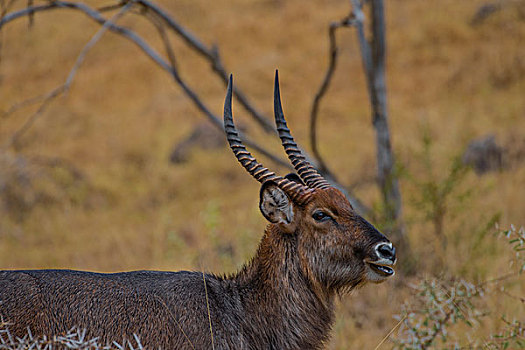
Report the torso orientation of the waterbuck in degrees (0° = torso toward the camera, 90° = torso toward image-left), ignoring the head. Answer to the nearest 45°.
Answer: approximately 270°
